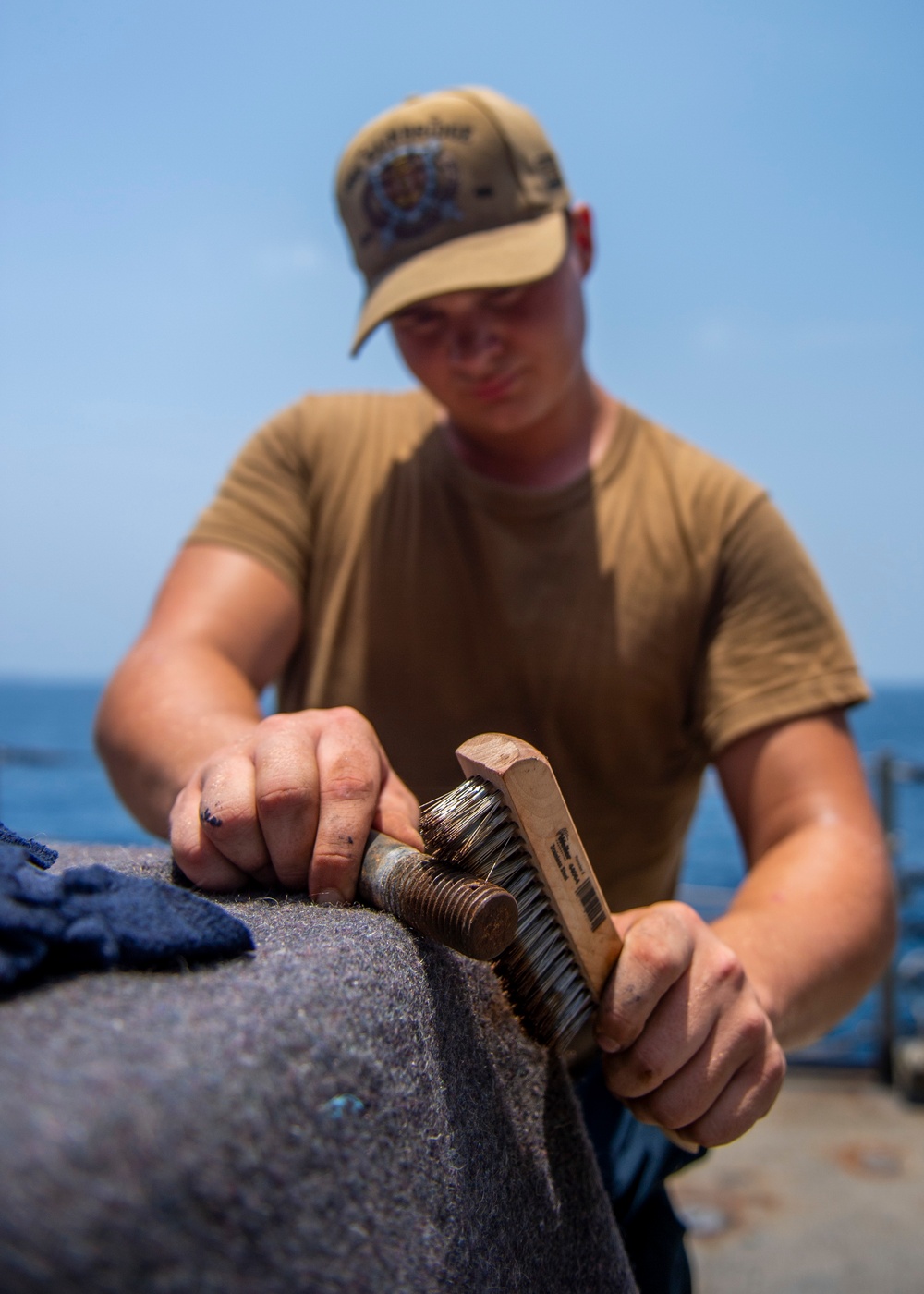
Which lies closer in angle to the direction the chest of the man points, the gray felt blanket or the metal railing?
the gray felt blanket

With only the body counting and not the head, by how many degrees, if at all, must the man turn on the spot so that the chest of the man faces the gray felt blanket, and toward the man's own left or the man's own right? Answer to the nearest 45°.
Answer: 0° — they already face it

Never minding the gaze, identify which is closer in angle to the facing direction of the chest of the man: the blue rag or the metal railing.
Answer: the blue rag

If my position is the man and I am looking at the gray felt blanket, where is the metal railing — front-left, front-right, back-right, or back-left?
back-left

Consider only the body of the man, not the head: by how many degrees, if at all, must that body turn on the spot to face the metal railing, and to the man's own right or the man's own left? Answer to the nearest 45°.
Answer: approximately 135° to the man's own left

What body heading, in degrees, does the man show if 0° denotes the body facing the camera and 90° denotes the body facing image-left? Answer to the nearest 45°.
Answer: approximately 0°

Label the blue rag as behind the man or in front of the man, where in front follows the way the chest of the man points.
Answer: in front

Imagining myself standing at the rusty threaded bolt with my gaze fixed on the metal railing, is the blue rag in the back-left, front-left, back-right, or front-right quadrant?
back-left
